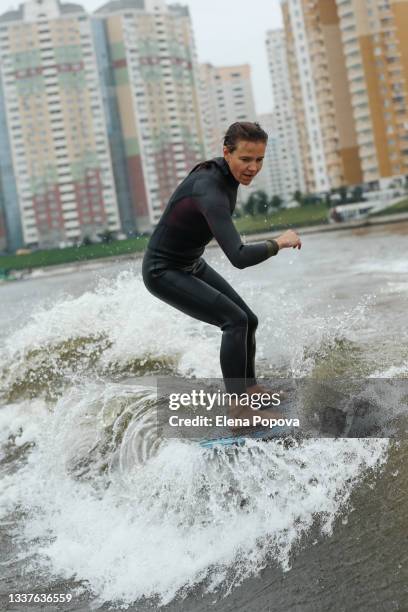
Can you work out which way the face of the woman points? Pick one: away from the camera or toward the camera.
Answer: toward the camera

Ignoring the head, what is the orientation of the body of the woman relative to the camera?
to the viewer's right
